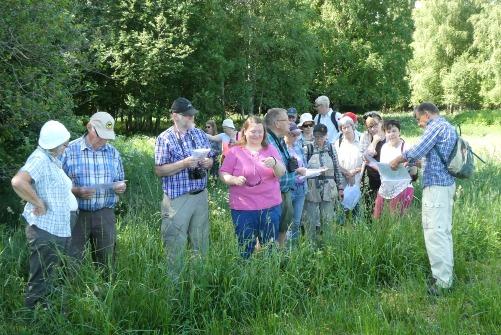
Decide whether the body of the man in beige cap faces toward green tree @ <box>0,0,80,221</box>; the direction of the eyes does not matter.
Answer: no

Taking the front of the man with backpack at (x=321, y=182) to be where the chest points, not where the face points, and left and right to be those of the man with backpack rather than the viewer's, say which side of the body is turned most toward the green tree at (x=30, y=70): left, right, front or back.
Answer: right

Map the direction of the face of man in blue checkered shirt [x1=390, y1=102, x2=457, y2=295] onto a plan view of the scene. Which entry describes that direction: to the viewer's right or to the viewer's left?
to the viewer's left

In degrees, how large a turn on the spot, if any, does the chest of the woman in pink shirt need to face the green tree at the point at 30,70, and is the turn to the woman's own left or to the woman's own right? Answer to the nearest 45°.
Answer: approximately 90° to the woman's own right

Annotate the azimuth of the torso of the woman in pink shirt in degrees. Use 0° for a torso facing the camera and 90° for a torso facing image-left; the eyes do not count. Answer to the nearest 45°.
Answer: approximately 0°

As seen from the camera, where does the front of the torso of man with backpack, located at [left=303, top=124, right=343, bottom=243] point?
toward the camera

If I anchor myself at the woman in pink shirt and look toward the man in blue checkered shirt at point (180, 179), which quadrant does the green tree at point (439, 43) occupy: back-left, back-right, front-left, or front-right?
back-right

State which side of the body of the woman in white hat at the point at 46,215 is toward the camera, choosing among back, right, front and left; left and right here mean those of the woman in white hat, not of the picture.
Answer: right

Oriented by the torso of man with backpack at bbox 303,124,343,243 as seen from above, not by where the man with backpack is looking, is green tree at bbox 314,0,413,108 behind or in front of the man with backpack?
behind

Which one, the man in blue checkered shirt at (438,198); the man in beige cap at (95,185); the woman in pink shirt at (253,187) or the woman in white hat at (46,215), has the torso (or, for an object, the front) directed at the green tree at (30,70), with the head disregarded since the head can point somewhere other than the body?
the man in blue checkered shirt

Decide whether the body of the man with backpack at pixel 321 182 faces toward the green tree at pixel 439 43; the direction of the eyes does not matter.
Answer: no

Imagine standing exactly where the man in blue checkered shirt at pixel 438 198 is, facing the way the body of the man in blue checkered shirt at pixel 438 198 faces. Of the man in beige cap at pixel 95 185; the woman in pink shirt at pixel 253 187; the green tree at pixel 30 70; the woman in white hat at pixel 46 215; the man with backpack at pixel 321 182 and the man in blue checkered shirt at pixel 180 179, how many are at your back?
0

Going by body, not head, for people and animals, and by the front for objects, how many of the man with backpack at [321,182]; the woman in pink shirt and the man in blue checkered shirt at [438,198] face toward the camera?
2

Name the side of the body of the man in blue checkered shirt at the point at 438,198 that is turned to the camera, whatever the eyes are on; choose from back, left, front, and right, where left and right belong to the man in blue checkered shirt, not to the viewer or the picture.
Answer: left

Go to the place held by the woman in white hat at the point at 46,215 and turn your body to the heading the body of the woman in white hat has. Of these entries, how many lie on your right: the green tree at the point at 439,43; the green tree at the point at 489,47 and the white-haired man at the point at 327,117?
0

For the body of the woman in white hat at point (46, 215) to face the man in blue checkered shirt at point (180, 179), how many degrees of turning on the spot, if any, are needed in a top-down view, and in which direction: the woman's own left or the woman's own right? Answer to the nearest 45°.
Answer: approximately 45° to the woman's own left

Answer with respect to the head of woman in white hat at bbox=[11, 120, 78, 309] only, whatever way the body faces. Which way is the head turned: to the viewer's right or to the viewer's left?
to the viewer's right

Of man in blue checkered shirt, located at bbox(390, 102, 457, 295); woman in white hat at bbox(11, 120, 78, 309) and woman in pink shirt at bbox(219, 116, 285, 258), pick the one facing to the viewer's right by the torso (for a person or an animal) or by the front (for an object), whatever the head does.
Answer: the woman in white hat

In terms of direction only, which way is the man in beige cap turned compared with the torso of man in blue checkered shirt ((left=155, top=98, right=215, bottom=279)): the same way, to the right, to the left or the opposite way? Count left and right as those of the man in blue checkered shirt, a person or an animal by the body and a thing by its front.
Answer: the same way

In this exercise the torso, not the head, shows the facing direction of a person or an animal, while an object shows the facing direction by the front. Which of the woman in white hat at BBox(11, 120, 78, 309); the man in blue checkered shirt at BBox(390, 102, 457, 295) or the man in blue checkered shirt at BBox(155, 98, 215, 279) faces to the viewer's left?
the man in blue checkered shirt at BBox(390, 102, 457, 295)

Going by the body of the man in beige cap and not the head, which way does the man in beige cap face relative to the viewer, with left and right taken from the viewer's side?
facing the viewer and to the right of the viewer

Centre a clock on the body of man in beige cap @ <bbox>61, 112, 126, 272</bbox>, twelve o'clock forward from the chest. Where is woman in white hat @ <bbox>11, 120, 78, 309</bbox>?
The woman in white hat is roughly at 3 o'clock from the man in beige cap.

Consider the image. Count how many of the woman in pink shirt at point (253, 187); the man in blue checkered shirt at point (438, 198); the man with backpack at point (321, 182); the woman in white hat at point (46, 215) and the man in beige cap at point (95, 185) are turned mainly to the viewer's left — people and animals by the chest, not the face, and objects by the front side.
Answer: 1

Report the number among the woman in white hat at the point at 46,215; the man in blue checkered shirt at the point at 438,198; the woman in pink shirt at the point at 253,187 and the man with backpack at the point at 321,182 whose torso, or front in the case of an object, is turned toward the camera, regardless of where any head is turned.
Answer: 2
